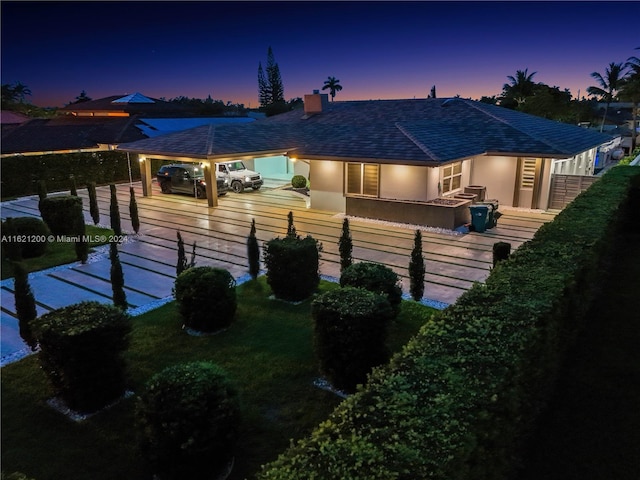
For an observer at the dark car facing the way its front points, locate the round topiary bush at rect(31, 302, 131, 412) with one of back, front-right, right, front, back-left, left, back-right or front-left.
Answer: front-right

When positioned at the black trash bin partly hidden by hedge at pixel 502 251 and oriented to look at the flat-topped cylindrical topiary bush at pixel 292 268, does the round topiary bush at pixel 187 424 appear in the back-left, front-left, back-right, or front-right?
front-left

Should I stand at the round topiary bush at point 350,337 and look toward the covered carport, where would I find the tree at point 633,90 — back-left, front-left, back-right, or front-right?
front-right

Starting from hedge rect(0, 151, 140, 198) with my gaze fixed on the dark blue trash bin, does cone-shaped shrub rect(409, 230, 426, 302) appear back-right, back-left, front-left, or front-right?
front-right

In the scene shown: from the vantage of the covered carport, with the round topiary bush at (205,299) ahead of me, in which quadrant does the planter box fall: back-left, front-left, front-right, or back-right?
front-left

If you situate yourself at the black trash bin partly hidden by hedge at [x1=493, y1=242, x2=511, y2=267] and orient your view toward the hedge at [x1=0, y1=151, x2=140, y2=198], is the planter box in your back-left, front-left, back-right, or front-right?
front-right

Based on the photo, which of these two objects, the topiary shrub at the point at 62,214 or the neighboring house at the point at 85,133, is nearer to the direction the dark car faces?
the topiary shrub

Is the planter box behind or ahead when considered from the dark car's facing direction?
ahead

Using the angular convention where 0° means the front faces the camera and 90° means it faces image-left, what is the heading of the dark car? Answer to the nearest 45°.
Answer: approximately 315°

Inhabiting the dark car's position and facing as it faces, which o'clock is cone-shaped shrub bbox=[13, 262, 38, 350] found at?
The cone-shaped shrub is roughly at 2 o'clock from the dark car.
